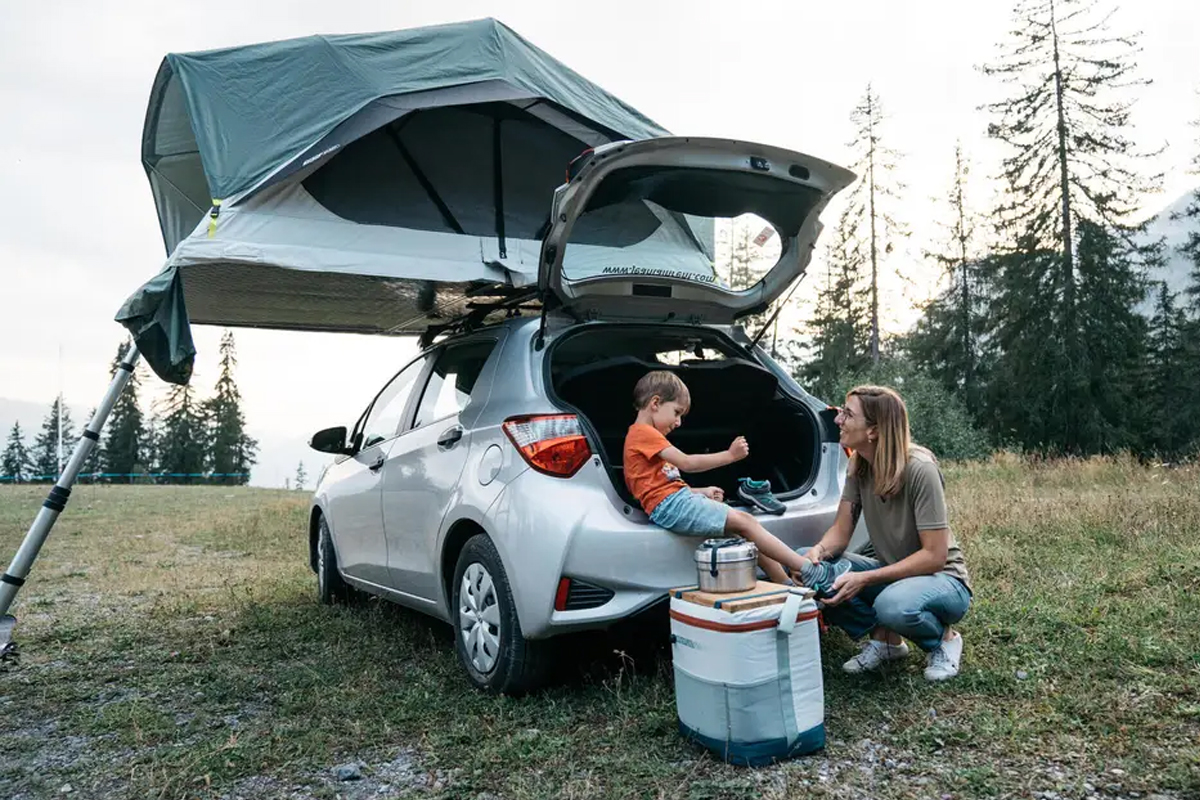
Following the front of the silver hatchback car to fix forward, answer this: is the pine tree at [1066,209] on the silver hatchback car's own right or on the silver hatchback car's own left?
on the silver hatchback car's own right

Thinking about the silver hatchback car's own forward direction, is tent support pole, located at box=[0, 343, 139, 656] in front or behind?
in front

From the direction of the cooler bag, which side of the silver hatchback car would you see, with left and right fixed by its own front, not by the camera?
back

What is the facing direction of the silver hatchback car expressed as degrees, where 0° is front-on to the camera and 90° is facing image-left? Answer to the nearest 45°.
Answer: approximately 135°

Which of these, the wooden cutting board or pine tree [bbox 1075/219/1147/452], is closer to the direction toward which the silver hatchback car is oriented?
the pine tree

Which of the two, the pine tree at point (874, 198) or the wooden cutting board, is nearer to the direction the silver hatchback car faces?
the pine tree

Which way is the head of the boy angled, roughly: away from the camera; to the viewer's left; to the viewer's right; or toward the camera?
to the viewer's right

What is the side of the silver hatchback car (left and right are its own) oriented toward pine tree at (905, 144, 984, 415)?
right

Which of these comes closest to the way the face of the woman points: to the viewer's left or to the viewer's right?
to the viewer's left

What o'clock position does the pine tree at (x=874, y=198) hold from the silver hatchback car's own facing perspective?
The pine tree is roughly at 2 o'clock from the silver hatchback car.

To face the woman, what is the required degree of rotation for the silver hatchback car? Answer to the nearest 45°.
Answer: approximately 135° to its right

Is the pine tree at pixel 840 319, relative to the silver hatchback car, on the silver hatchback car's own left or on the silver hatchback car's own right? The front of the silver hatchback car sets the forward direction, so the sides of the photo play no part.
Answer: on the silver hatchback car's own right
